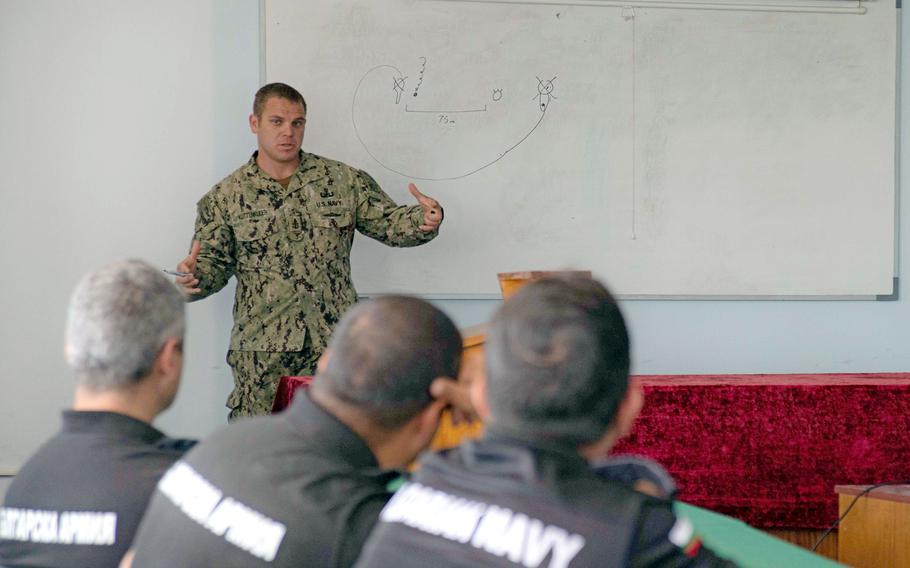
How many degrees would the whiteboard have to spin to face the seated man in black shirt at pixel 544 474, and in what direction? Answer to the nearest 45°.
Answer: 0° — it already faces them

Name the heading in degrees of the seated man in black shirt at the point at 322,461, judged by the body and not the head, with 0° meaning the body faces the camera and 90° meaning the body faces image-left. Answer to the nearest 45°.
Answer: approximately 225°

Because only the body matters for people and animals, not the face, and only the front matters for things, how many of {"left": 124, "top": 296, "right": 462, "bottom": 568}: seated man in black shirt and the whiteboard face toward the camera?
1

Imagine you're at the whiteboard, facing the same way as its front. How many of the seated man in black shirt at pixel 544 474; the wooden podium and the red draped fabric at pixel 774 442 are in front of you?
3

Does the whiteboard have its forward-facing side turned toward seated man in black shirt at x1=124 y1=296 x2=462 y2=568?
yes

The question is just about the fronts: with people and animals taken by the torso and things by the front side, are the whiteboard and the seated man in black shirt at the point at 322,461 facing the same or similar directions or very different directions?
very different directions

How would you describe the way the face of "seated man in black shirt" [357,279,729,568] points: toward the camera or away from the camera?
away from the camera

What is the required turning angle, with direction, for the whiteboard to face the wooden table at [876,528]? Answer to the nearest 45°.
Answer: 0° — it already faces it

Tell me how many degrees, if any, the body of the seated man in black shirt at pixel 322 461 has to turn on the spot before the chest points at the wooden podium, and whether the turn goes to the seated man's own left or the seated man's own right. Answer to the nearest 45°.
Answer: approximately 45° to the seated man's own left

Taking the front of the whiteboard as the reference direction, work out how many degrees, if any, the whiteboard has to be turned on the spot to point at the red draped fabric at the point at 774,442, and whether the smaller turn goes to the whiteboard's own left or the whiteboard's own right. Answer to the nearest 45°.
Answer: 0° — it already faces it
